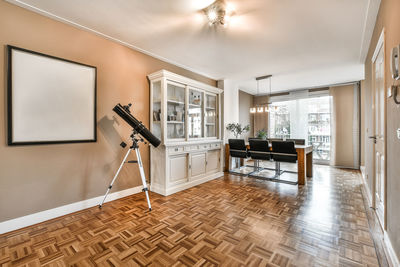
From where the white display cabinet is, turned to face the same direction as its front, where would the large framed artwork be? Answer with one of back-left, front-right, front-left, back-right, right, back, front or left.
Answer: right

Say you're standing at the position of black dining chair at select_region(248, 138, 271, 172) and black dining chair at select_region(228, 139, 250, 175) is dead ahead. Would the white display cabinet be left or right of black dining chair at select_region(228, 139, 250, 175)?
left

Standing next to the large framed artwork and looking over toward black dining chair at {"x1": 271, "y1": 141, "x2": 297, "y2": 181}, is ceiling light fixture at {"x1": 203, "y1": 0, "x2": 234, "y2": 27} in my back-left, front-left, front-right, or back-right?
front-right

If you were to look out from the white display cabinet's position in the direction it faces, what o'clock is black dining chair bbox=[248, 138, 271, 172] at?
The black dining chair is roughly at 10 o'clock from the white display cabinet.

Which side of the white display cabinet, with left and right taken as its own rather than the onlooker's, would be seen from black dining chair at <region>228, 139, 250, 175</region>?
left

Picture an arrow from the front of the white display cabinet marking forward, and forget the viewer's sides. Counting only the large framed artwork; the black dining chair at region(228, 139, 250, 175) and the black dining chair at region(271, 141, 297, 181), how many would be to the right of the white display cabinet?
1

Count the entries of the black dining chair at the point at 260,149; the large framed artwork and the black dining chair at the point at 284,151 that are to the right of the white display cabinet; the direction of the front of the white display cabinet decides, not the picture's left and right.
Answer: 1

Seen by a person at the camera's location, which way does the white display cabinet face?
facing the viewer and to the right of the viewer

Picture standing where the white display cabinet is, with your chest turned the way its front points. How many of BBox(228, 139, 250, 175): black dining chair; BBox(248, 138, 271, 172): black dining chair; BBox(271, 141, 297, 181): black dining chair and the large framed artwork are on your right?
1
